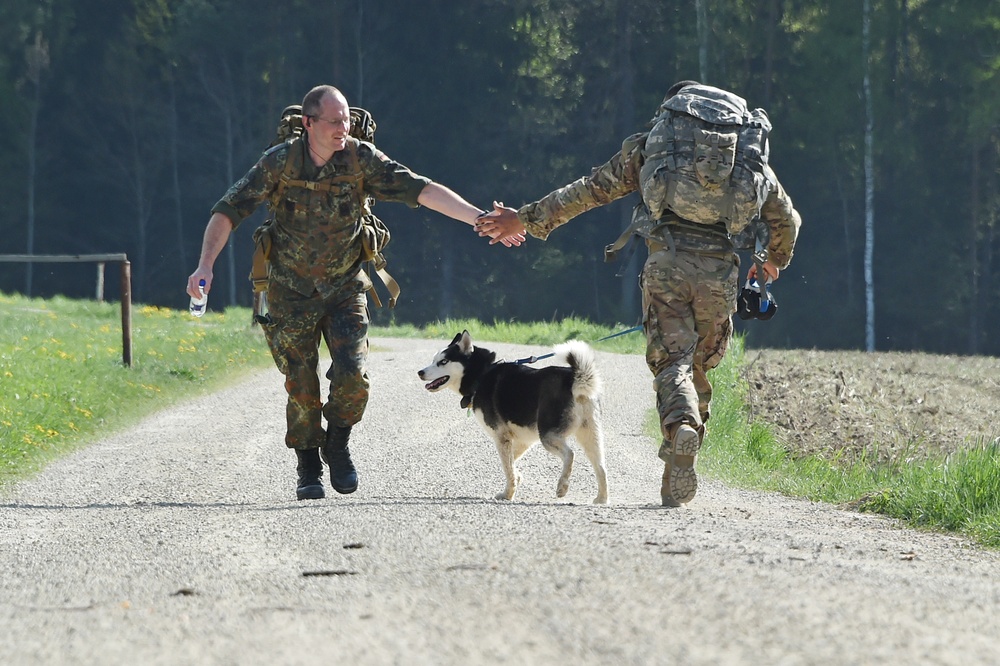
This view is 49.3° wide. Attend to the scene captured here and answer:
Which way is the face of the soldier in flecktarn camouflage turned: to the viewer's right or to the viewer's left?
to the viewer's right

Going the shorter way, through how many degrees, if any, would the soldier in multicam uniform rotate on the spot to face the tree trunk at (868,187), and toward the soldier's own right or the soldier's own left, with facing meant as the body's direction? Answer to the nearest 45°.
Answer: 0° — they already face it

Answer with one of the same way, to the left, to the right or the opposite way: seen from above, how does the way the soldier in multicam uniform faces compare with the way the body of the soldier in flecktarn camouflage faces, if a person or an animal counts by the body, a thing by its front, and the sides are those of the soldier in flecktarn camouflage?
the opposite way

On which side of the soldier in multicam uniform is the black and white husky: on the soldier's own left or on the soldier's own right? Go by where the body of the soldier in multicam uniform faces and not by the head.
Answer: on the soldier's own left

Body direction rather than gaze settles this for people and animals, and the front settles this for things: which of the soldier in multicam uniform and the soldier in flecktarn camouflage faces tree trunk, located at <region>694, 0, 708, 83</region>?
the soldier in multicam uniform

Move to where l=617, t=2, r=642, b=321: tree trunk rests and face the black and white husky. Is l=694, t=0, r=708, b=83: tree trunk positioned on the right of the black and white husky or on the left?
left

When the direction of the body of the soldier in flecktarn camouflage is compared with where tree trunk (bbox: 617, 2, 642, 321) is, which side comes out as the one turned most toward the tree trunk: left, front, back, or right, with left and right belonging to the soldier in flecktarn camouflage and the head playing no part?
back

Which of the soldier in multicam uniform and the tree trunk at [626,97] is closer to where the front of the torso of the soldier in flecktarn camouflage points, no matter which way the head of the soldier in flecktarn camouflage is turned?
the soldier in multicam uniform

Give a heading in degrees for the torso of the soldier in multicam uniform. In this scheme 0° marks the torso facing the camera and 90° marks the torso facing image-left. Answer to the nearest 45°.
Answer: approximately 180°

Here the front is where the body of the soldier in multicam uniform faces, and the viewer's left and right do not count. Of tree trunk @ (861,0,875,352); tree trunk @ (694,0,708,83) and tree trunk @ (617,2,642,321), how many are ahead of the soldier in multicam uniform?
3

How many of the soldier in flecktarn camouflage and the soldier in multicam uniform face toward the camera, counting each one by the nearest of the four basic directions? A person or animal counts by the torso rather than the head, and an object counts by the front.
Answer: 1

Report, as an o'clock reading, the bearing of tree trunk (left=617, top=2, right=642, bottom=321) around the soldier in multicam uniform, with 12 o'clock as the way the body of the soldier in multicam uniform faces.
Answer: The tree trunk is roughly at 12 o'clock from the soldier in multicam uniform.

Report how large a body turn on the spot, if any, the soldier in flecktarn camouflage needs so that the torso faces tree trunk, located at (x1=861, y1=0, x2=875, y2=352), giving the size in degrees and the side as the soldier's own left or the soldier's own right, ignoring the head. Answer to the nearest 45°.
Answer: approximately 135° to the soldier's own left
